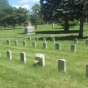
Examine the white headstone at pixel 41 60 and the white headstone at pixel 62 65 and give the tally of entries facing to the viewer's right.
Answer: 0

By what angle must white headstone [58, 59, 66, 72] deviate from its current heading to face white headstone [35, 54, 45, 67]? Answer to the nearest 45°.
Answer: approximately 90° to its right

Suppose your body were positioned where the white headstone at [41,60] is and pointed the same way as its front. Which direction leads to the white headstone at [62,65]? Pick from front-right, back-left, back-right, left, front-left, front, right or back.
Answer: left

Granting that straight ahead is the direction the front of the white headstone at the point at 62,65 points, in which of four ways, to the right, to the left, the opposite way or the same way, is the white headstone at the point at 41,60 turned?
the same way

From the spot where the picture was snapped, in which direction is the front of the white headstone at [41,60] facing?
facing the viewer and to the left of the viewer
